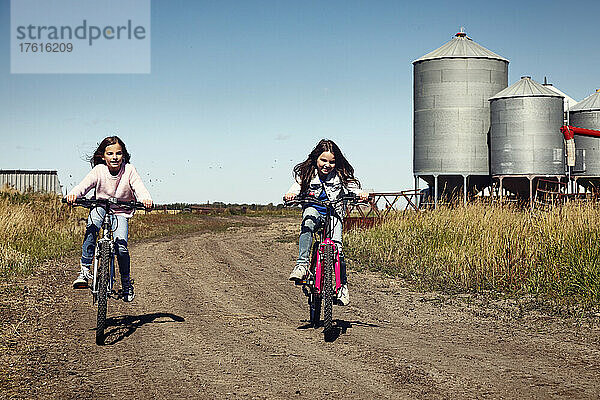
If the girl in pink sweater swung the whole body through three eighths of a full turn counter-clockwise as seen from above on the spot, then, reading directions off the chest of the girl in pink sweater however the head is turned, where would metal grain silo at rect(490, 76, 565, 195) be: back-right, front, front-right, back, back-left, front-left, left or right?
front

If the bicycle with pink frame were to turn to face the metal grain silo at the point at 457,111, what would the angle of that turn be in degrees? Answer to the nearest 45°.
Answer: approximately 180°

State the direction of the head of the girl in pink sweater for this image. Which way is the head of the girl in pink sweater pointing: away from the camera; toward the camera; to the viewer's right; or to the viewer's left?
toward the camera

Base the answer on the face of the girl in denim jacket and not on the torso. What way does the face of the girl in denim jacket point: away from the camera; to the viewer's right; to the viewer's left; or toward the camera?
toward the camera

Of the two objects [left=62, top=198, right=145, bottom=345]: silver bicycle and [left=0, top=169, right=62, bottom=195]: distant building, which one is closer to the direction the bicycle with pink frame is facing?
the silver bicycle

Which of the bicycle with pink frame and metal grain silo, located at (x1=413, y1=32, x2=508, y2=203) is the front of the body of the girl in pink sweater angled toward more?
the bicycle with pink frame

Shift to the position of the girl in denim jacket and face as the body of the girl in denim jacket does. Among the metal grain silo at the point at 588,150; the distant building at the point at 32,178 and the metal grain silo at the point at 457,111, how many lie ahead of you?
0

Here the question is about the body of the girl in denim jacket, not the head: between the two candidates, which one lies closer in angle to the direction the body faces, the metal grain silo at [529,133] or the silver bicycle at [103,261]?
the silver bicycle

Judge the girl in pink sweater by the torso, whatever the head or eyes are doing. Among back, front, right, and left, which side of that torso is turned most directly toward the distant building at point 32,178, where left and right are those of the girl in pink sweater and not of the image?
back

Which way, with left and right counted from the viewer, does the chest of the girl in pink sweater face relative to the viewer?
facing the viewer

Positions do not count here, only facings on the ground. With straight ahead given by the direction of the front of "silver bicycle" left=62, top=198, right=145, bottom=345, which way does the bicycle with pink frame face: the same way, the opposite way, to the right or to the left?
the same way

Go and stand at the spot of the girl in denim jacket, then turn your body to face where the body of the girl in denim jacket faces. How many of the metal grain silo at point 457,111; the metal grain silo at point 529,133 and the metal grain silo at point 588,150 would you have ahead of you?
0

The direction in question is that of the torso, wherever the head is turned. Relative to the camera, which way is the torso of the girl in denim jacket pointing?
toward the camera

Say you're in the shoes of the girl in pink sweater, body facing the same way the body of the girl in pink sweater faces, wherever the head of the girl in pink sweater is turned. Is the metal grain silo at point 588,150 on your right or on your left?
on your left

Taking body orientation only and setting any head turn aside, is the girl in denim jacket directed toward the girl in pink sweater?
no

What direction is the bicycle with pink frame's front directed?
toward the camera
